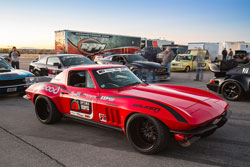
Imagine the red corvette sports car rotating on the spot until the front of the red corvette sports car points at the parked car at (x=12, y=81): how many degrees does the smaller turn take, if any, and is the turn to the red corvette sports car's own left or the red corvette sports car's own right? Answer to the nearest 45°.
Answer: approximately 180°

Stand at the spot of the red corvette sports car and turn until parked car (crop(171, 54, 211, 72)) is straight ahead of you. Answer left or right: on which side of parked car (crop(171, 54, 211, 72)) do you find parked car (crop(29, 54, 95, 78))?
left

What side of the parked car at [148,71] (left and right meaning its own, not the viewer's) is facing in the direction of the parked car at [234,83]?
front

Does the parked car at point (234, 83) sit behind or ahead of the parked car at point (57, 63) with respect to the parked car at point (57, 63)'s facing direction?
ahead

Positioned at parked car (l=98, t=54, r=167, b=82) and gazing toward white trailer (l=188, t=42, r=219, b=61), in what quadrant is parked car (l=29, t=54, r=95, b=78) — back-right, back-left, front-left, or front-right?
back-left
